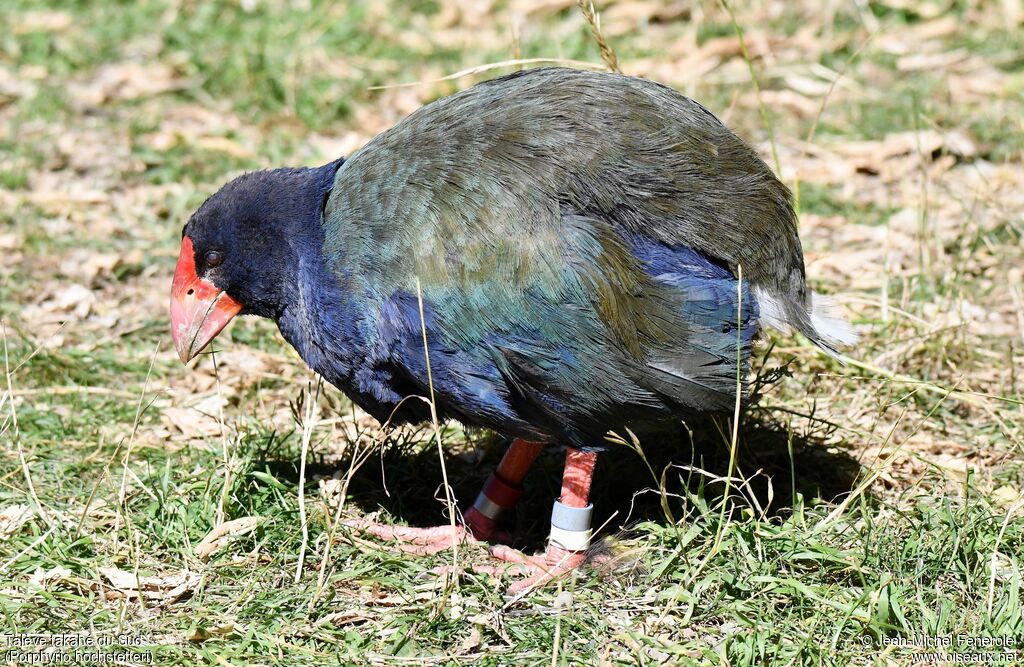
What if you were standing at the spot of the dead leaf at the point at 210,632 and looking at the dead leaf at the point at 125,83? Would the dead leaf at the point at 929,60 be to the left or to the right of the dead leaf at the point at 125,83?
right

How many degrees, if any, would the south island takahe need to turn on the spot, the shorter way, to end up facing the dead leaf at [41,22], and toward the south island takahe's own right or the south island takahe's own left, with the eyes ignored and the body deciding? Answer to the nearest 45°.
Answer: approximately 45° to the south island takahe's own right

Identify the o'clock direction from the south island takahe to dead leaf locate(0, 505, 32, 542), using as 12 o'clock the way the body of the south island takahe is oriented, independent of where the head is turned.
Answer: The dead leaf is roughly at 12 o'clock from the south island takahe.

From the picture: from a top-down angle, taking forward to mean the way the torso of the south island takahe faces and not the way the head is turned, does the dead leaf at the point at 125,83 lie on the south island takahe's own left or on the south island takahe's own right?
on the south island takahe's own right

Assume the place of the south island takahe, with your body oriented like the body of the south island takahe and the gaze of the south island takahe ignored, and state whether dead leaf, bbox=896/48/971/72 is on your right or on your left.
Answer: on your right

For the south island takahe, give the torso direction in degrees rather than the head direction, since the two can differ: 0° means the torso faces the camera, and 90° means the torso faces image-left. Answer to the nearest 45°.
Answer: approximately 90°

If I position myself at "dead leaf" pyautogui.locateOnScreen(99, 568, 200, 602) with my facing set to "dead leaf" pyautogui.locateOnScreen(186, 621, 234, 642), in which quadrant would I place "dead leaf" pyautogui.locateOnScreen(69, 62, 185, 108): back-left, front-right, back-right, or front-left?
back-left

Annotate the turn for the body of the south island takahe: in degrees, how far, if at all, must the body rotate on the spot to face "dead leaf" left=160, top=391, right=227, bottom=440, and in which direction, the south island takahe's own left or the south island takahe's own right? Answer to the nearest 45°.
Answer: approximately 45° to the south island takahe's own right
